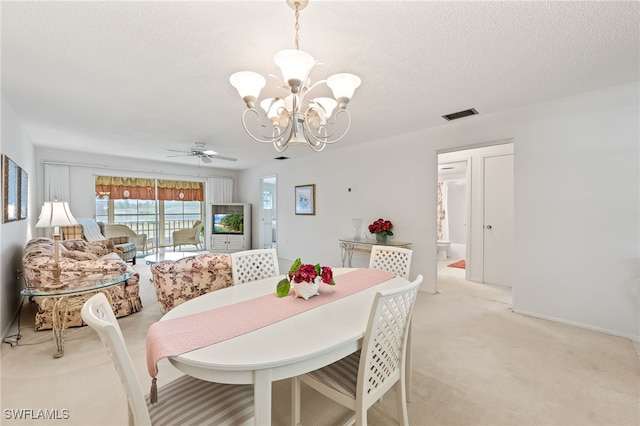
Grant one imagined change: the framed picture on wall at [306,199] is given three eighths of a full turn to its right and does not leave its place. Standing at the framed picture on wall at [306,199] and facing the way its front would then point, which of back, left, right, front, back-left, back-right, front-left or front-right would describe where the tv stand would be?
front-left

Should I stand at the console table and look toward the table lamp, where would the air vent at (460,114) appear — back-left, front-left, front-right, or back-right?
back-left

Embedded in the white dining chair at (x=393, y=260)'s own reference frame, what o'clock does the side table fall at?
The side table is roughly at 1 o'clock from the white dining chair.

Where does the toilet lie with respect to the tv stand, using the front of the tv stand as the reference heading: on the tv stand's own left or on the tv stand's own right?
on the tv stand's own left

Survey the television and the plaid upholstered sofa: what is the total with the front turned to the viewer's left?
0

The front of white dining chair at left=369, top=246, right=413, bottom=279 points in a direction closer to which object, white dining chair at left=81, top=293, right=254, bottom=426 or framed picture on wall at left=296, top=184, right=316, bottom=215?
the white dining chair

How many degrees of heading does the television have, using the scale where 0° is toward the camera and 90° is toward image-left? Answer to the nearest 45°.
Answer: approximately 0°

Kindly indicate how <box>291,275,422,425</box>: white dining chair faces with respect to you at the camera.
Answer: facing away from the viewer and to the left of the viewer

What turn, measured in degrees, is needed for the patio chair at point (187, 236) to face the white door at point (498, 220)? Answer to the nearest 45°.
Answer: approximately 135° to its left

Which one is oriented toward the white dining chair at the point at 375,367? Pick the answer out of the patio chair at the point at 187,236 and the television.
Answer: the television

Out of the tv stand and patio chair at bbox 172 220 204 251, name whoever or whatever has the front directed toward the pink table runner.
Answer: the tv stand

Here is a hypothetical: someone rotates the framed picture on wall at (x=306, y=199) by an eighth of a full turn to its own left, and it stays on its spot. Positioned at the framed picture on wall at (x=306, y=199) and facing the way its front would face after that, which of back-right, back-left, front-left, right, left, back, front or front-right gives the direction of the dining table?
front

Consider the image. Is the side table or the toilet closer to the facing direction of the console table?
the side table

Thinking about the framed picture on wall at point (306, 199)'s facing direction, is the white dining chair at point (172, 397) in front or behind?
in front
